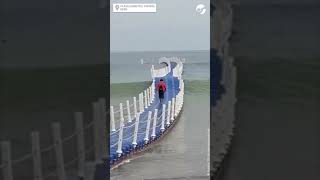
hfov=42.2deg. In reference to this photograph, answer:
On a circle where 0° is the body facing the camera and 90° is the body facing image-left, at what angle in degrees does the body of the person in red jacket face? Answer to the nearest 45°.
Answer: approximately 180°
